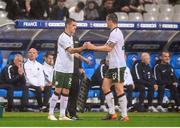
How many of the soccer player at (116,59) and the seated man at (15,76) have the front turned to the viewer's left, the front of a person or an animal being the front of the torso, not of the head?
1

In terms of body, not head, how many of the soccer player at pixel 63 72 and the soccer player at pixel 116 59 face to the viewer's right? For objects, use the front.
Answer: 1

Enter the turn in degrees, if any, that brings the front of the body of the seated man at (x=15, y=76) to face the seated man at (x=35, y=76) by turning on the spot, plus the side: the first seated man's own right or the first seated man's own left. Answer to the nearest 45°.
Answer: approximately 45° to the first seated man's own left

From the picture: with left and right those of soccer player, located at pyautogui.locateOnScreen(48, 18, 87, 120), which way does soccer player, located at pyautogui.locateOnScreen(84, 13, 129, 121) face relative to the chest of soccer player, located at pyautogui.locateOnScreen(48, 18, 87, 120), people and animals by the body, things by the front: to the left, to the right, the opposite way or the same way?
the opposite way

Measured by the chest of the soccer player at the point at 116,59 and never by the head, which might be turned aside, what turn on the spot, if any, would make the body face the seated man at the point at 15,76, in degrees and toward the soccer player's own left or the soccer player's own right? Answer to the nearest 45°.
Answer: approximately 45° to the soccer player's own right

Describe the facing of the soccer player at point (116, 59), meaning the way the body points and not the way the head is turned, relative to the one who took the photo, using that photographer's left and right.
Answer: facing to the left of the viewer

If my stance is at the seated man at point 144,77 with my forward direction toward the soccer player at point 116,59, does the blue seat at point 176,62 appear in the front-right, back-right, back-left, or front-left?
back-left

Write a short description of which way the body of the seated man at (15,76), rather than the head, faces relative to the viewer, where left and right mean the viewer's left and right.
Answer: facing the viewer and to the right of the viewer

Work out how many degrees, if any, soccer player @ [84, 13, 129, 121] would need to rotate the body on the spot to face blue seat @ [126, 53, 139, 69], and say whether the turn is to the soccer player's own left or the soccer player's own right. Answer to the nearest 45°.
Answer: approximately 90° to the soccer player's own right

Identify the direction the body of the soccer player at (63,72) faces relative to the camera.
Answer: to the viewer's right
